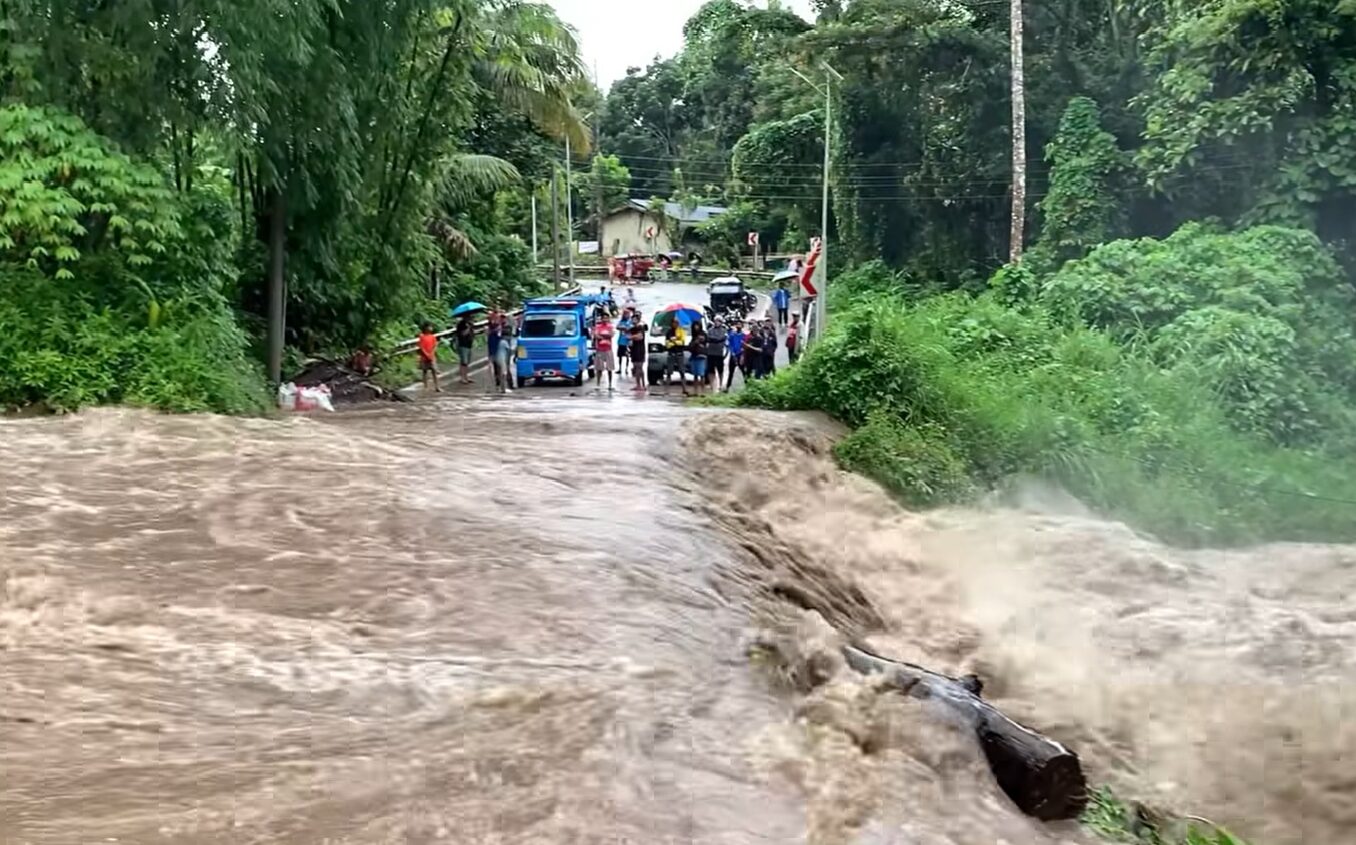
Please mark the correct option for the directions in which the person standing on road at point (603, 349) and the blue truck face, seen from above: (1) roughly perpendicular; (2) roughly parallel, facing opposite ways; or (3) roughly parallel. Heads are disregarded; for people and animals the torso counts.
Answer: roughly parallel

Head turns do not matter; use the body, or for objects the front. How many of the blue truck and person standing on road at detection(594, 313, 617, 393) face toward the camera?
2

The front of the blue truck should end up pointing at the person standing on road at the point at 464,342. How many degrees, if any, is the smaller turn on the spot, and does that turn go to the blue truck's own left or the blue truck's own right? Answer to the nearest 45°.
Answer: approximately 90° to the blue truck's own right

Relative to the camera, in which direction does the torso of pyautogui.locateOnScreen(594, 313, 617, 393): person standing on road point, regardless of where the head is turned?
toward the camera

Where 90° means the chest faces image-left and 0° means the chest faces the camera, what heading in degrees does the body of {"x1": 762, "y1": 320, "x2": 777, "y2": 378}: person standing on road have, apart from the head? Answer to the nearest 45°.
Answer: approximately 0°

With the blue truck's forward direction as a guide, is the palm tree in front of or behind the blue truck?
behind

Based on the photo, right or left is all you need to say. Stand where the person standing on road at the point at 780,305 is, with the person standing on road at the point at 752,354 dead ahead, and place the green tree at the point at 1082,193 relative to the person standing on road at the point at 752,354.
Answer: left

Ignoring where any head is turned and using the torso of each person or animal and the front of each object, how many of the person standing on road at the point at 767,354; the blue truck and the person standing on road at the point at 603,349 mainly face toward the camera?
3

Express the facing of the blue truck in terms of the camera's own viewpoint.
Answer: facing the viewer

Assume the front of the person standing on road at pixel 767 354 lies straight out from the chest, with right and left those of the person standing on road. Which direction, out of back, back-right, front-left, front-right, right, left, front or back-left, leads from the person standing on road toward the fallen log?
front

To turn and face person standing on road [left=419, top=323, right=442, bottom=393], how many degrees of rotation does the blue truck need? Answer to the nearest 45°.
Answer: approximately 45° to its right

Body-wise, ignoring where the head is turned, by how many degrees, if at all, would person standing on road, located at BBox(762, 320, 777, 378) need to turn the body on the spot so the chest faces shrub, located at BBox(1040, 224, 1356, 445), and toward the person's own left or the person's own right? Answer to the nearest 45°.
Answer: approximately 90° to the person's own left

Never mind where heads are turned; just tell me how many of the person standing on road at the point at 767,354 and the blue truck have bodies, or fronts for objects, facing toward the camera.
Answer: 2
